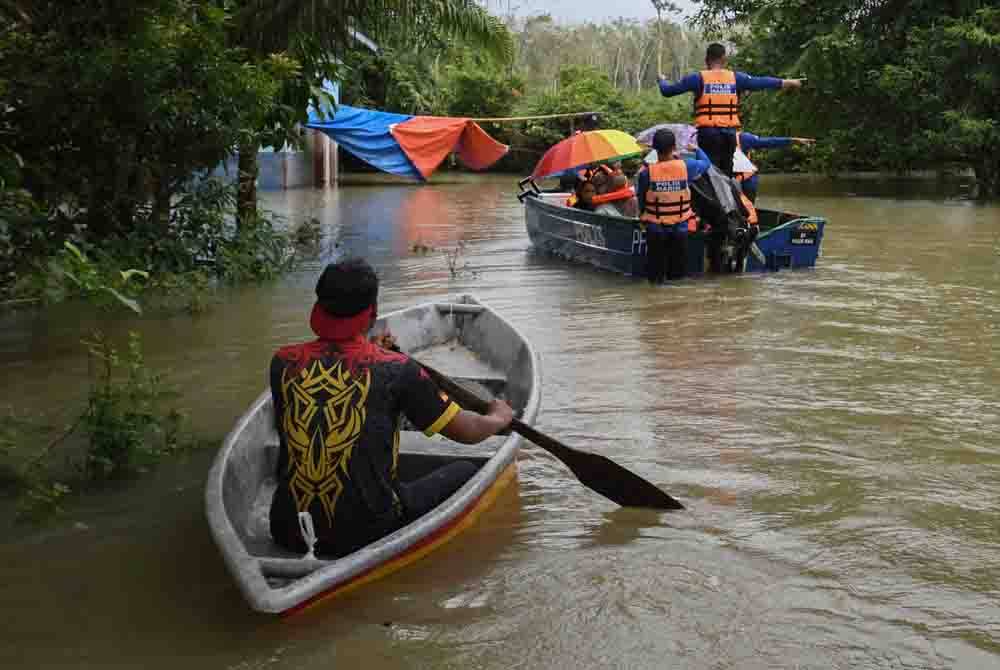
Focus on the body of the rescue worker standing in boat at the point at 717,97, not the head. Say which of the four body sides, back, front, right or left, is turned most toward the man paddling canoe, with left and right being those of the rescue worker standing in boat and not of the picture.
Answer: back

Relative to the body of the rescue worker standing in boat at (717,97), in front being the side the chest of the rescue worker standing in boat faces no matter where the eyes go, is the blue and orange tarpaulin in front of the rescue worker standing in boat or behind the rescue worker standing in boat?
in front

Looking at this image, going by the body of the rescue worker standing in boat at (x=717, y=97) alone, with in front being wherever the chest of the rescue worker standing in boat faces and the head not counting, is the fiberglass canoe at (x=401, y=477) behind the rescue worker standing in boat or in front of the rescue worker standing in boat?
behind

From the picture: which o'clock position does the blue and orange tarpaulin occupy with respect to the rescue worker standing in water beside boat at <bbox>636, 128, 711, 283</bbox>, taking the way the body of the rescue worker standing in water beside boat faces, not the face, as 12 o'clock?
The blue and orange tarpaulin is roughly at 11 o'clock from the rescue worker standing in water beside boat.

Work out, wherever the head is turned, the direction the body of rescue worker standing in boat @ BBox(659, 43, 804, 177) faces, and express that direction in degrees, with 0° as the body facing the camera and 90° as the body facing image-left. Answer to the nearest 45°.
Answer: approximately 180°

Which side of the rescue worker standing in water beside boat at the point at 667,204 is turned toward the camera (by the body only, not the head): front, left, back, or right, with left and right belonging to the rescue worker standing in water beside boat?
back

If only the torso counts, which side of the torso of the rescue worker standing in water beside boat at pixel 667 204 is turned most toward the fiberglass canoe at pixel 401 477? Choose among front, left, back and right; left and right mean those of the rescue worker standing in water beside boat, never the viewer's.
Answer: back

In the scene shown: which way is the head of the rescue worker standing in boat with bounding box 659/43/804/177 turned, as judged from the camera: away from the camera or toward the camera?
away from the camera

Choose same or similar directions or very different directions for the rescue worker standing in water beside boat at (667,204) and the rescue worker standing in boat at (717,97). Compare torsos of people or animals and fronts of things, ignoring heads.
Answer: same or similar directions

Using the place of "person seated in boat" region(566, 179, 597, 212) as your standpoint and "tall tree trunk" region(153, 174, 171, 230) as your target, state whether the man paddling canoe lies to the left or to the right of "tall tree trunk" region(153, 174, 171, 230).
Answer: left

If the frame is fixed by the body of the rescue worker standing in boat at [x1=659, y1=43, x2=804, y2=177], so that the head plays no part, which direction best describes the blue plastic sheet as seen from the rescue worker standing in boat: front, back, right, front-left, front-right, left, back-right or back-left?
front-left

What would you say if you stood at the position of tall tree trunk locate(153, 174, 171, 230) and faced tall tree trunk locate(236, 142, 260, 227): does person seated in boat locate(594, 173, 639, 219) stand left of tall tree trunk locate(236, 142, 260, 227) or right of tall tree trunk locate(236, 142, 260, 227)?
right
